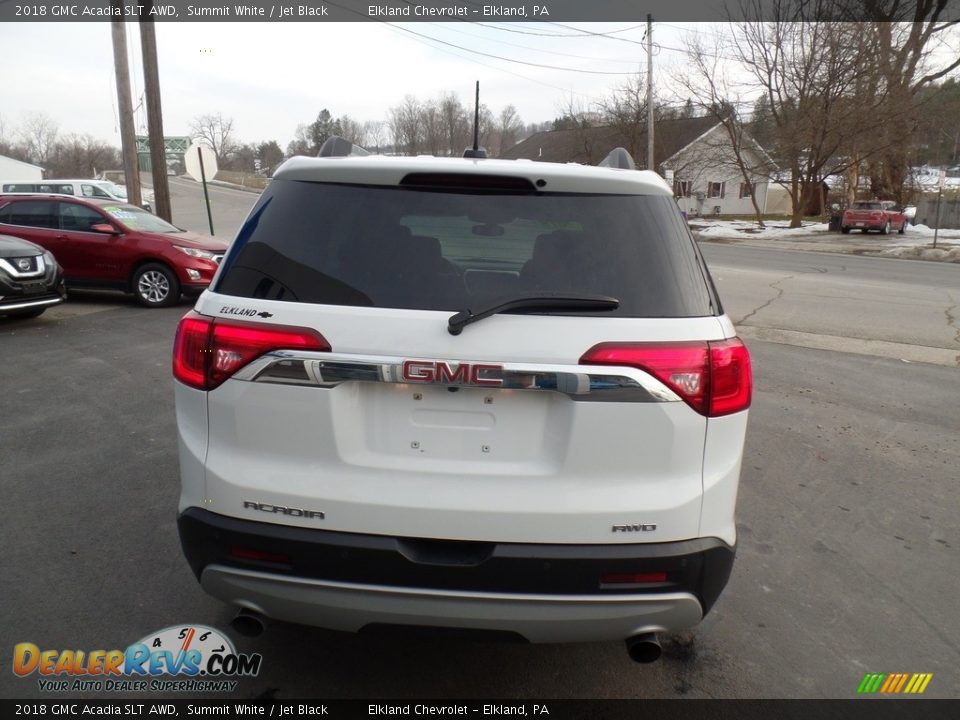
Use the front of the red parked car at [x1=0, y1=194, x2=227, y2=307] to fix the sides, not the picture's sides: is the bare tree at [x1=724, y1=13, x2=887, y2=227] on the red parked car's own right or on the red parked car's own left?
on the red parked car's own left

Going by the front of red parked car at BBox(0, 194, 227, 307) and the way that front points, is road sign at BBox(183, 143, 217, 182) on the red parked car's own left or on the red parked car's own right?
on the red parked car's own left

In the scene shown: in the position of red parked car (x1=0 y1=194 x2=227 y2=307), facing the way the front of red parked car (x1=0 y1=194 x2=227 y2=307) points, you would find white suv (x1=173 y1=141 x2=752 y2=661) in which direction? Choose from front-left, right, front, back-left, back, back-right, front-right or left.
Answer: front-right

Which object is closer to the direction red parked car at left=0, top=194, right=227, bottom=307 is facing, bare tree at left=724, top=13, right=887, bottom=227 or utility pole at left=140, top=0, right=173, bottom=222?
the bare tree

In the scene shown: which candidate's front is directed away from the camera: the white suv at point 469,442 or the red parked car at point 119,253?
the white suv

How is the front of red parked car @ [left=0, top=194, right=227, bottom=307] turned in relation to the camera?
facing the viewer and to the right of the viewer

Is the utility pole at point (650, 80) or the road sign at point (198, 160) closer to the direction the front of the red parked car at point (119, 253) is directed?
the utility pole

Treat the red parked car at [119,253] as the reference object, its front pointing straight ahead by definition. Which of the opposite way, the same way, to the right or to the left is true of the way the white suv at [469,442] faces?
to the left

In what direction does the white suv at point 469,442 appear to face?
away from the camera
